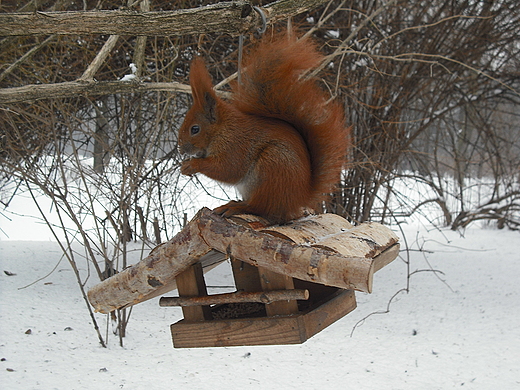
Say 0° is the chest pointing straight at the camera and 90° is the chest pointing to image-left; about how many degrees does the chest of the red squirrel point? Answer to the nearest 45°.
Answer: approximately 90°
